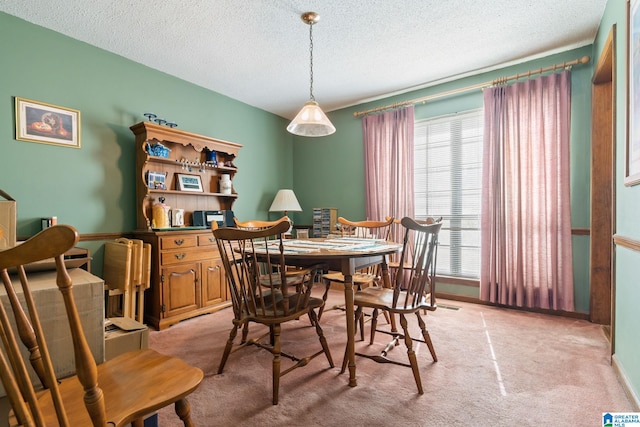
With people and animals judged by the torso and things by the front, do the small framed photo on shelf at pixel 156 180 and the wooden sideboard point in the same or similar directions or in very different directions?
same or similar directions

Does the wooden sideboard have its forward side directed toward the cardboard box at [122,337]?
no

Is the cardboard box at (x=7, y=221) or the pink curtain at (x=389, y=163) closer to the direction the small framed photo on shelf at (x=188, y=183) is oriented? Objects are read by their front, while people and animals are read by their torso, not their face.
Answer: the pink curtain

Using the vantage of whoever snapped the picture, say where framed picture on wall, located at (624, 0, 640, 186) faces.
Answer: facing to the left of the viewer

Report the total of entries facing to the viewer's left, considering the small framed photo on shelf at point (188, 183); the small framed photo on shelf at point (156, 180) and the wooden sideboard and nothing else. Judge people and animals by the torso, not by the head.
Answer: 0

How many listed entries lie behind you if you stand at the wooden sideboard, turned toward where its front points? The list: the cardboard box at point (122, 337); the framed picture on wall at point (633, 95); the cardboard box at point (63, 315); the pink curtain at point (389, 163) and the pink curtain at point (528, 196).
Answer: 0

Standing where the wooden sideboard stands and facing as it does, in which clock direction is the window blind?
The window blind is roughly at 11 o'clock from the wooden sideboard.

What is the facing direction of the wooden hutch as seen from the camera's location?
facing the viewer and to the right of the viewer

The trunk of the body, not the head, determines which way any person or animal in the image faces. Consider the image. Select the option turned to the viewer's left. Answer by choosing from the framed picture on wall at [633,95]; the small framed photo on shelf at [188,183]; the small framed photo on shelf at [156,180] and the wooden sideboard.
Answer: the framed picture on wall

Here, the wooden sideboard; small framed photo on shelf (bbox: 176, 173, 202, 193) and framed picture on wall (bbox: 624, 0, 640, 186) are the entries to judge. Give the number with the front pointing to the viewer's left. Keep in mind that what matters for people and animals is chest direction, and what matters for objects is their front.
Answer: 1

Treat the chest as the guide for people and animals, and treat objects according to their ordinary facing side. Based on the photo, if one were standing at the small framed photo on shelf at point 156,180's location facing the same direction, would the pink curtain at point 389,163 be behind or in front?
in front

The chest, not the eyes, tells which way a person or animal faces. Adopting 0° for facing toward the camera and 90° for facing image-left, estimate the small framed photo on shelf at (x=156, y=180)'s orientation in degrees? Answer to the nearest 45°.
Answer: approximately 315°

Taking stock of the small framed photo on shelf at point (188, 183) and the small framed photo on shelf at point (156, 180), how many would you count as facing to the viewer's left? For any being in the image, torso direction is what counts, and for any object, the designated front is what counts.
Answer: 0

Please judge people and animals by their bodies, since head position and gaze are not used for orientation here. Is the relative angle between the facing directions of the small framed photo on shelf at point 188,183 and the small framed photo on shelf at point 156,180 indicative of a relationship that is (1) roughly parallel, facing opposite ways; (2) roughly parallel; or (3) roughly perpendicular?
roughly parallel

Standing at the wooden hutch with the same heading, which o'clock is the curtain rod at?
The curtain rod is roughly at 11 o'clock from the wooden hutch.

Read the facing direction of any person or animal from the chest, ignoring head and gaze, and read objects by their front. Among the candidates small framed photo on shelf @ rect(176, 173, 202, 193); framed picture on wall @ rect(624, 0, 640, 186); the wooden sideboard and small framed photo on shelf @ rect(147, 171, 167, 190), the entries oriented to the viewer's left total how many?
1

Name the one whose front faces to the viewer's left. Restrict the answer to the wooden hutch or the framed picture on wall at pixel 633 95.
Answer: the framed picture on wall

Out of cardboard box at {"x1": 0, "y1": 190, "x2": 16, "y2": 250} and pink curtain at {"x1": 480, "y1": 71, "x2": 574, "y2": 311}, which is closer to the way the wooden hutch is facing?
the pink curtain
